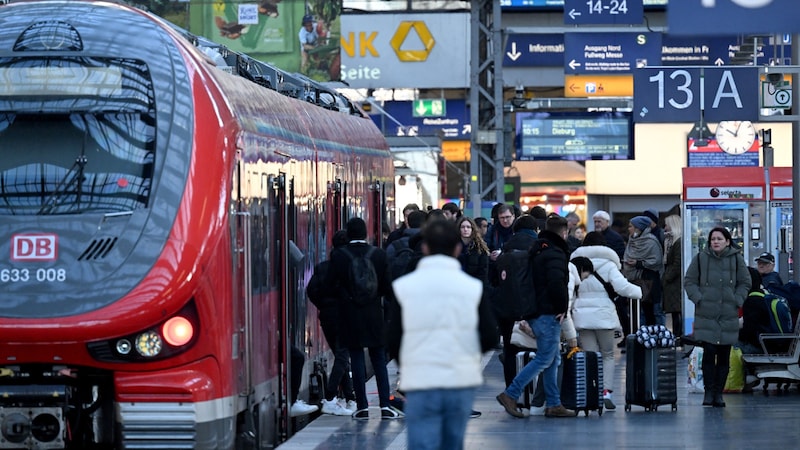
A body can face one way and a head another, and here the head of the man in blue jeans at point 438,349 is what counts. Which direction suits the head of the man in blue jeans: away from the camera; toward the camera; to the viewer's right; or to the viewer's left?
away from the camera

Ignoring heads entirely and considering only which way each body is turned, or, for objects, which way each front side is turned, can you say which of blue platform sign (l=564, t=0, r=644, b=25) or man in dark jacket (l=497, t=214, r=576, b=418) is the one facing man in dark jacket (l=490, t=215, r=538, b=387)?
the blue platform sign

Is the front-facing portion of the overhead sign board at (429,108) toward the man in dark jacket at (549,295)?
yes

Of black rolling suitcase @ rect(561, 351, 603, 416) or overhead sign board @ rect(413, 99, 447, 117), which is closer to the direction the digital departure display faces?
the black rolling suitcase

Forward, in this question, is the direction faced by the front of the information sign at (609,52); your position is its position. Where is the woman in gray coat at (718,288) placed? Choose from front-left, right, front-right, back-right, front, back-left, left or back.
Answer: front

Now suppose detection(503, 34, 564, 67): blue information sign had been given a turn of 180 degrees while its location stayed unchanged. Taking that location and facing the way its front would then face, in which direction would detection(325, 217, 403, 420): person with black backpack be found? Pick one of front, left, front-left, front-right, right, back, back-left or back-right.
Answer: back

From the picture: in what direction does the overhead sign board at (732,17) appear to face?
toward the camera

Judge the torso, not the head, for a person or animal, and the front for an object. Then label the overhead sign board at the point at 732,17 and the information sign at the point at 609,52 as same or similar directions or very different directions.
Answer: same or similar directions

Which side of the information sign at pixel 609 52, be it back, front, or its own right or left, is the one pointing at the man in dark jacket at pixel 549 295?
front

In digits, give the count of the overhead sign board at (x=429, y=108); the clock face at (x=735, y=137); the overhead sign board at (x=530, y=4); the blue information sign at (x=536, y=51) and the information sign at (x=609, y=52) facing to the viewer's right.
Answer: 0

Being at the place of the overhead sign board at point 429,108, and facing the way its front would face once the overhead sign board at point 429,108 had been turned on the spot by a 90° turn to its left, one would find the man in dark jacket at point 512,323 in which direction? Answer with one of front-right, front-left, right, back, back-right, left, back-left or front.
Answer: right

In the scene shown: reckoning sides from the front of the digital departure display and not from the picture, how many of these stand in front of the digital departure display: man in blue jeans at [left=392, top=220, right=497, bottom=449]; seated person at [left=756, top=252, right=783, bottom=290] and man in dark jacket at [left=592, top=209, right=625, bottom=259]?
3

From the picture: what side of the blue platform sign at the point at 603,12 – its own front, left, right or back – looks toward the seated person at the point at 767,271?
front

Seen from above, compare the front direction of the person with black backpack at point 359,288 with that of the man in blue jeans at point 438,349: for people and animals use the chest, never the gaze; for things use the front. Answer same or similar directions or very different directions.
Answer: same or similar directions
